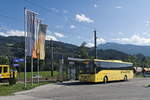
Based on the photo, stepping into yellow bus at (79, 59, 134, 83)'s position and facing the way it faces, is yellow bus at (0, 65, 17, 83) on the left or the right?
on its right
